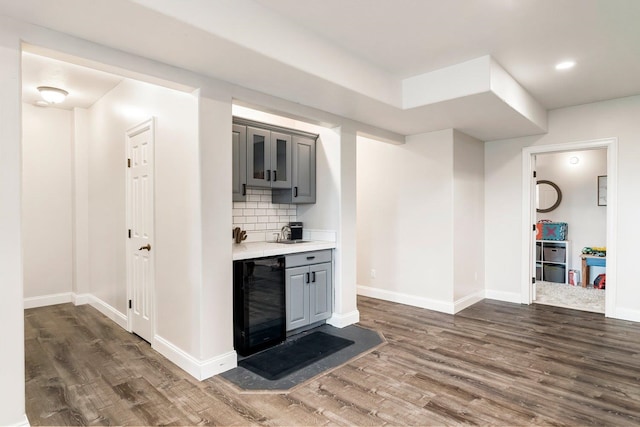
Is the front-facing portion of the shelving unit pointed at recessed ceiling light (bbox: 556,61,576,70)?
yes

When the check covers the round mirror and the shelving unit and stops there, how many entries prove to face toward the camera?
2

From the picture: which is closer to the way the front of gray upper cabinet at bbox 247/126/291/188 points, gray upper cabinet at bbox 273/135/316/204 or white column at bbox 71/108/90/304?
the gray upper cabinet

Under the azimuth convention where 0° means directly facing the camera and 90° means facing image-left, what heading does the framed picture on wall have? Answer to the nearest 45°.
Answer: approximately 0°

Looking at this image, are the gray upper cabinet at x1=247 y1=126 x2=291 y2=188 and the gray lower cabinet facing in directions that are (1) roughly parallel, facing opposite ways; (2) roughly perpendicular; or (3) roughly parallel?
roughly parallel

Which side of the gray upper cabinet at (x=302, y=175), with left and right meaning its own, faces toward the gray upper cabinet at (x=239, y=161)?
right

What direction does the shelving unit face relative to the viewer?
toward the camera

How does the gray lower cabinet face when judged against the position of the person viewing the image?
facing the viewer and to the right of the viewer

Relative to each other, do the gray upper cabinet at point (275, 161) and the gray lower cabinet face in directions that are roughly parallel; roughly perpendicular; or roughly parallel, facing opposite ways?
roughly parallel

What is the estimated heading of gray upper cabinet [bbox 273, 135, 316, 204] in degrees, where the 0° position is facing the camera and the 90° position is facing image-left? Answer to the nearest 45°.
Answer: approximately 315°

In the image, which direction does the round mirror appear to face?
toward the camera

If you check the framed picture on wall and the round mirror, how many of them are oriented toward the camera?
2

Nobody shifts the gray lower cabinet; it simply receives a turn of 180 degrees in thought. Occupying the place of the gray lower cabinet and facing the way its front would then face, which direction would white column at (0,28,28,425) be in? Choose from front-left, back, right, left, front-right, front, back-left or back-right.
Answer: left

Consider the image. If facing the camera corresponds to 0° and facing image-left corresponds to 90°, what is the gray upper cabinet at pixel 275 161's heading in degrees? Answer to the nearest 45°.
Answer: approximately 315°

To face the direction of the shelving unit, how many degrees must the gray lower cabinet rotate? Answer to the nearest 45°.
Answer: approximately 90° to its left
